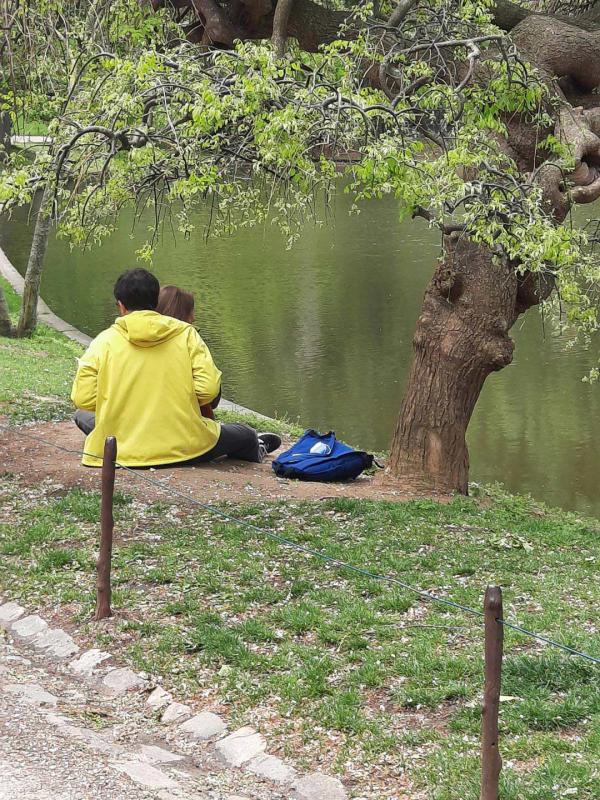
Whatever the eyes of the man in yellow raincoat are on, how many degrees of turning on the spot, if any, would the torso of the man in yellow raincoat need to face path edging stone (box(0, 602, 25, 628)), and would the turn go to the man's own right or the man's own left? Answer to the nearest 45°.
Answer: approximately 180°

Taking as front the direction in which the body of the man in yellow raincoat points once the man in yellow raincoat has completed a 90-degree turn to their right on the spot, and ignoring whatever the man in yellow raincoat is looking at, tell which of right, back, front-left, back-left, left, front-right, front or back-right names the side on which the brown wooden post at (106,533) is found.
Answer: right

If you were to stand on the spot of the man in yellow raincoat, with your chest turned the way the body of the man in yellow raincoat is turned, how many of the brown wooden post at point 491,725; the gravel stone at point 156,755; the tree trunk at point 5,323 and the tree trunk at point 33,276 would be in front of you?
2

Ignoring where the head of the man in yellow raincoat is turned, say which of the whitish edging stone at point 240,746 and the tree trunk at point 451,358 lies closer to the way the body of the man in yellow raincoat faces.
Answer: the tree trunk

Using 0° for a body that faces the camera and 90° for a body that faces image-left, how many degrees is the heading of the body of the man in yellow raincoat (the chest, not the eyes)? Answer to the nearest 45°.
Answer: approximately 180°

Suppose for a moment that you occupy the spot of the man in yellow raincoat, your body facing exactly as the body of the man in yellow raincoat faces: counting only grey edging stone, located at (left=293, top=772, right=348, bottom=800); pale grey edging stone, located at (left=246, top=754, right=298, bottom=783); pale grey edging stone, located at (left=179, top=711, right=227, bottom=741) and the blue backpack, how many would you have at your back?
3

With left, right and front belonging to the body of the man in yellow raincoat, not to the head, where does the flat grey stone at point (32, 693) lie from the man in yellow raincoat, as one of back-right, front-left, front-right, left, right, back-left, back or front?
back

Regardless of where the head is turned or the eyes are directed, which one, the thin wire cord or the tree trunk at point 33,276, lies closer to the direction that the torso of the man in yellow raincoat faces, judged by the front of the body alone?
the tree trunk

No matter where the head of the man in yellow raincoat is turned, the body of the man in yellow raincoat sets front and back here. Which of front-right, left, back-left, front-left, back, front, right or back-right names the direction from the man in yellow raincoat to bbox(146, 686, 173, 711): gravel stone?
back

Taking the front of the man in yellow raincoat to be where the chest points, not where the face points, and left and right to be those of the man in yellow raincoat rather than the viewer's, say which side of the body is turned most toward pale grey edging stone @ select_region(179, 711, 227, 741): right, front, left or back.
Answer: back

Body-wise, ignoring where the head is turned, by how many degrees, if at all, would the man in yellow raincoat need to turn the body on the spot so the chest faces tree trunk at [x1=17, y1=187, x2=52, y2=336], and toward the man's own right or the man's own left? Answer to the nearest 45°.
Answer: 0° — they already face it

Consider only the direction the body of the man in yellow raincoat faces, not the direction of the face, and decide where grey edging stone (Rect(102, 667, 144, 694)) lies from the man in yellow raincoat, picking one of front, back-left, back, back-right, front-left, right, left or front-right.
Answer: back

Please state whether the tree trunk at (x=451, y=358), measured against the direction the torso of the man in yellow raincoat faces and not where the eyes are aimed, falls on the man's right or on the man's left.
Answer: on the man's right

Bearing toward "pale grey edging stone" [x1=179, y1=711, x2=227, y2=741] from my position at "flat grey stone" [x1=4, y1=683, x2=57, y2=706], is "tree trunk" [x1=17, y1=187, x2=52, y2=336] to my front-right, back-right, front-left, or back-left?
back-left

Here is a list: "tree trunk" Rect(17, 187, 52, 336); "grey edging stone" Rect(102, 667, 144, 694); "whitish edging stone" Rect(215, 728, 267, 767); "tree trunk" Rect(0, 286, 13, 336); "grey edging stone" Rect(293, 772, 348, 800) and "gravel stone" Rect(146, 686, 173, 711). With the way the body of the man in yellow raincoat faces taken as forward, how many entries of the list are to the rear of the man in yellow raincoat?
4
